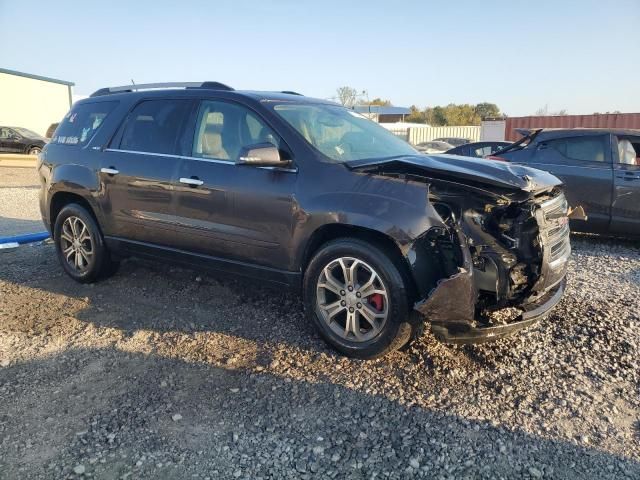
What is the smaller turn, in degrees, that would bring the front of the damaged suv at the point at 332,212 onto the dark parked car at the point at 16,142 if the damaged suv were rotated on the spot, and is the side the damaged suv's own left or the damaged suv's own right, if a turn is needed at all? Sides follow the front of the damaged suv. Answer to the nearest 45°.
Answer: approximately 180°

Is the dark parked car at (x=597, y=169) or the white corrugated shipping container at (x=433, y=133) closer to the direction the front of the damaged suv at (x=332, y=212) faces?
the dark parked car

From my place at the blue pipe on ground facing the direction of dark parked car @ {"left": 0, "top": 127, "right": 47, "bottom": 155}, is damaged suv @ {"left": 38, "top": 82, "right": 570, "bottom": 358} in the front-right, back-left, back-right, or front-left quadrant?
back-right

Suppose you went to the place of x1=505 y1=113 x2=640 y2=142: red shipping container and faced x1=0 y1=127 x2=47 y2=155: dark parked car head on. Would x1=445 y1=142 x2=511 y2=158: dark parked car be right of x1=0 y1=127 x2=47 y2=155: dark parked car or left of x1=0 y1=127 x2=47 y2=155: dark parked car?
left
